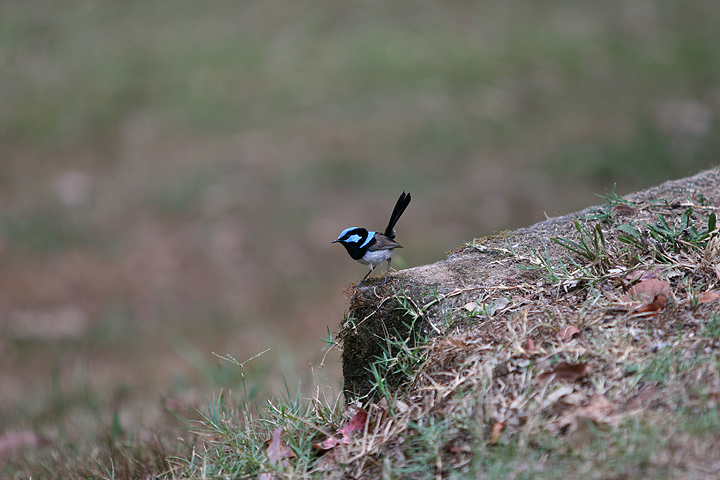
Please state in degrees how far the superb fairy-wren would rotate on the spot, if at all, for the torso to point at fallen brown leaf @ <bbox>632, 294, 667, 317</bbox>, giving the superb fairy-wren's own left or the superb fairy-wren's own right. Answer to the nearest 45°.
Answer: approximately 135° to the superb fairy-wren's own left

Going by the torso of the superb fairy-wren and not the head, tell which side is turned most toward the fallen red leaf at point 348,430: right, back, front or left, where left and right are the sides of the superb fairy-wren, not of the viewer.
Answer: left

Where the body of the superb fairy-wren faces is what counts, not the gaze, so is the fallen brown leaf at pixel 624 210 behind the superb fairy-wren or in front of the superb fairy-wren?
behind

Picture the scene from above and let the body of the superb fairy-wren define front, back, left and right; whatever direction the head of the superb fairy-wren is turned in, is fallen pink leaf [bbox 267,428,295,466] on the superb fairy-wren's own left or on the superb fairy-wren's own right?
on the superb fairy-wren's own left

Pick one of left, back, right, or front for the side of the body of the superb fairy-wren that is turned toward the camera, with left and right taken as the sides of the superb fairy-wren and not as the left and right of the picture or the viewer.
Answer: left

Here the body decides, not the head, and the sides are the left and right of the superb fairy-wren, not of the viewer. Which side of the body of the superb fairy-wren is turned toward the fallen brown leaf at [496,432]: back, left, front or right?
left
